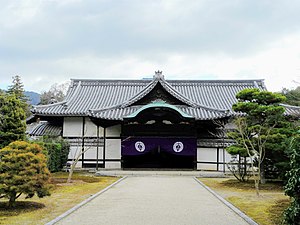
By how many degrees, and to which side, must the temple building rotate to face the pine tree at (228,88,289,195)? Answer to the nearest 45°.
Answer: approximately 45° to its left

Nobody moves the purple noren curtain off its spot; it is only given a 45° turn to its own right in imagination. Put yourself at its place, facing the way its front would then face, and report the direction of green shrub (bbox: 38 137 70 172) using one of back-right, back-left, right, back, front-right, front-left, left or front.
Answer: front-right

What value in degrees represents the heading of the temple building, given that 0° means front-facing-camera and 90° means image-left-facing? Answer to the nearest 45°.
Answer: approximately 0°
